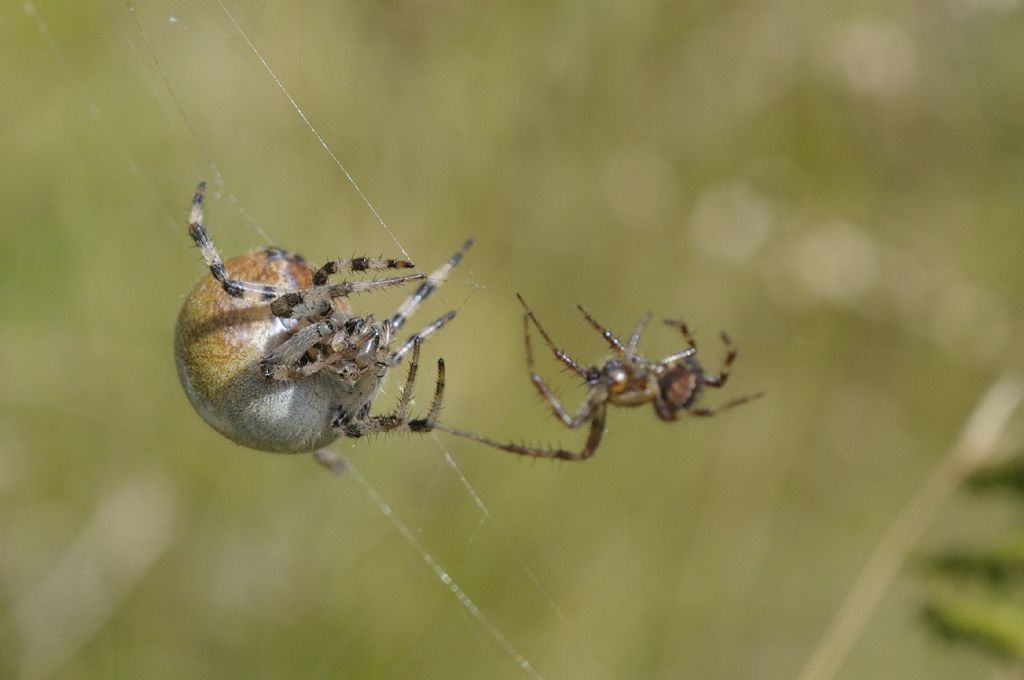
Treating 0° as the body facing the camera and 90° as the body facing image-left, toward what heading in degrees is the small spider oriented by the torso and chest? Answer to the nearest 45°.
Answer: approximately 90°

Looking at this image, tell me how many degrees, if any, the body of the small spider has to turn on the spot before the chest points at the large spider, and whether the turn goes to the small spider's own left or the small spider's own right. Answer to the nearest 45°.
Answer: approximately 45° to the small spider's own left
